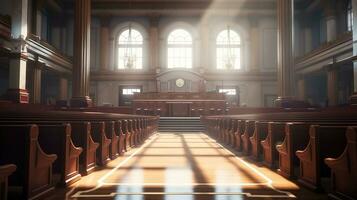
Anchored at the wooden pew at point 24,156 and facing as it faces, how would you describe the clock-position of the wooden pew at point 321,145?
the wooden pew at point 321,145 is roughly at 2 o'clock from the wooden pew at point 24,156.

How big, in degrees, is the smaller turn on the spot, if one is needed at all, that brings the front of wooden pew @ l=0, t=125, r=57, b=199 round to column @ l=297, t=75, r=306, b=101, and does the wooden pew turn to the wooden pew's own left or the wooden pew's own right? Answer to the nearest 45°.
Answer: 0° — it already faces it

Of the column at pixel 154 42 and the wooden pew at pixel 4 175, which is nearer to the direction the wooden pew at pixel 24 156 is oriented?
the column

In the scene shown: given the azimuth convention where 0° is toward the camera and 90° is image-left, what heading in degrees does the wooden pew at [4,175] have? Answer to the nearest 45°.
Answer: approximately 225°

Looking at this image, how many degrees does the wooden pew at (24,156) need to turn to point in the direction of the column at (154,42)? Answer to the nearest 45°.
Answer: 0° — it already faces it

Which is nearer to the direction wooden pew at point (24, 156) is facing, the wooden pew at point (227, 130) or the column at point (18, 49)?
the wooden pew

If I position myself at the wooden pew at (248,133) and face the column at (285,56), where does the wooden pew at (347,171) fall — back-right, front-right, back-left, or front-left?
back-right

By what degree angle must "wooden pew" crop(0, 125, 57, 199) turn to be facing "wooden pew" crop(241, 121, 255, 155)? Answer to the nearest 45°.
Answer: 0° — it already faces it

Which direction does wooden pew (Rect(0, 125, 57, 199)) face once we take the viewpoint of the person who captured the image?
facing away from the viewer and to the right of the viewer
